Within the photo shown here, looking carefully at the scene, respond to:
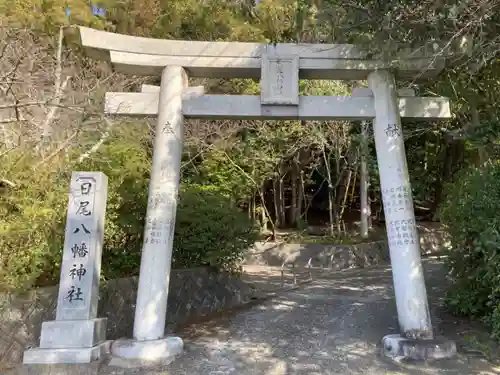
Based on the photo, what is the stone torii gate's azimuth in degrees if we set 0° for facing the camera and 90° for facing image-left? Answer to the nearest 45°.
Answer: approximately 0°

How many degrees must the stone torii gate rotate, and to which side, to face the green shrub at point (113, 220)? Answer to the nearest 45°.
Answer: approximately 135° to its right

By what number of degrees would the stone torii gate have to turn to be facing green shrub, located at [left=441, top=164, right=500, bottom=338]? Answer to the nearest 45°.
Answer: approximately 90° to its left
